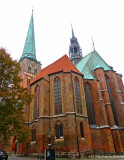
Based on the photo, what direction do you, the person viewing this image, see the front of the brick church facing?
facing away from the viewer and to the left of the viewer
